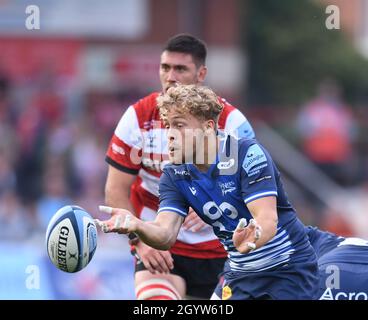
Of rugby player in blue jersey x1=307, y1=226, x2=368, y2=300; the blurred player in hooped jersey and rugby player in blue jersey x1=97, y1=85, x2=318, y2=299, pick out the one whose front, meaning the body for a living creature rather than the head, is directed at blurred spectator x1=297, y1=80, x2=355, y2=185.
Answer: rugby player in blue jersey x1=307, y1=226, x2=368, y2=300

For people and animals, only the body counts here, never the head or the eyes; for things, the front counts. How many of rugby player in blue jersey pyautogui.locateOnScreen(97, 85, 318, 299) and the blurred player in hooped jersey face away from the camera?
0

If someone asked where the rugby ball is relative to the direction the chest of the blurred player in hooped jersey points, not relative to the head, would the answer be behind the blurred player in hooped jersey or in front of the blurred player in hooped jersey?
in front

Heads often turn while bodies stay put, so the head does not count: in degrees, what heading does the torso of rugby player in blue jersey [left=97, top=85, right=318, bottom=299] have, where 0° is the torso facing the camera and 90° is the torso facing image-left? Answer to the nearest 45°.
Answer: approximately 45°

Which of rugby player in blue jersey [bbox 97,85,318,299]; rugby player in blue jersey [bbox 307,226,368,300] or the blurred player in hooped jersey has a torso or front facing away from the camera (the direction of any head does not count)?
rugby player in blue jersey [bbox 307,226,368,300]

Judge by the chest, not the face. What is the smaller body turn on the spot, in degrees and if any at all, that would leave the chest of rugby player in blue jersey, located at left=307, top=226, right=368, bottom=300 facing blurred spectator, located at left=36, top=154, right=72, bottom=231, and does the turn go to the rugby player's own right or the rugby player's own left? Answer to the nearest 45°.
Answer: approximately 45° to the rugby player's own left

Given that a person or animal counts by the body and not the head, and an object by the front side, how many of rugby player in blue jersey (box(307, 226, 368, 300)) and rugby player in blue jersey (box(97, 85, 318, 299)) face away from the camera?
1

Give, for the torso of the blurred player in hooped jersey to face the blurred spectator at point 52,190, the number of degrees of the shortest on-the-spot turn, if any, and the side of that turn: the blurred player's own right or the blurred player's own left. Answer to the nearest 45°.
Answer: approximately 135° to the blurred player's own right

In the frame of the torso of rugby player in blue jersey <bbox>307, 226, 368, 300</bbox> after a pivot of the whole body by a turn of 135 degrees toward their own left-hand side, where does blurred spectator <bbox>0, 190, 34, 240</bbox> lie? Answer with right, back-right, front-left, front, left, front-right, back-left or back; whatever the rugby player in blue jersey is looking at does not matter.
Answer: right

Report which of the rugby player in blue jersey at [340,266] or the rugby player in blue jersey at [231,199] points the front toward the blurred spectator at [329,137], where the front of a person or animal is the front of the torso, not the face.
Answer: the rugby player in blue jersey at [340,266]

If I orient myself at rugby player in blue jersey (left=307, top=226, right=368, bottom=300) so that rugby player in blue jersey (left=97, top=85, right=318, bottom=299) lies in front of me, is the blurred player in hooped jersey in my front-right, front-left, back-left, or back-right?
front-right

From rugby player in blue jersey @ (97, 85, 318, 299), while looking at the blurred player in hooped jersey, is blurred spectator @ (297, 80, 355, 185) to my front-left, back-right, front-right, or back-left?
front-right

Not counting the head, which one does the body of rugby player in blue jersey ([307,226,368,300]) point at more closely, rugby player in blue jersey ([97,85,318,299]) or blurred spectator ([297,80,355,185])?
the blurred spectator

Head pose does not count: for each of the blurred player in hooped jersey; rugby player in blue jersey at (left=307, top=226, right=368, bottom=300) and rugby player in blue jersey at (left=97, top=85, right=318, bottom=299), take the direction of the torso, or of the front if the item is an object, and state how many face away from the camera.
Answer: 1

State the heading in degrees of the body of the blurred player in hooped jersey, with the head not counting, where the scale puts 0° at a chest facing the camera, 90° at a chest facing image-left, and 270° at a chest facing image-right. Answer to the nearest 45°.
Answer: approximately 45°

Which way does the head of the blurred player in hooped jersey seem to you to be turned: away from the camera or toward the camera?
toward the camera

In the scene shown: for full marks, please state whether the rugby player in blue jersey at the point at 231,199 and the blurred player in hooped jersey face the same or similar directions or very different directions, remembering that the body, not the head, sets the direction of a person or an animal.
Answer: same or similar directions

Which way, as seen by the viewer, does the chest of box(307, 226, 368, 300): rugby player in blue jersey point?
away from the camera
